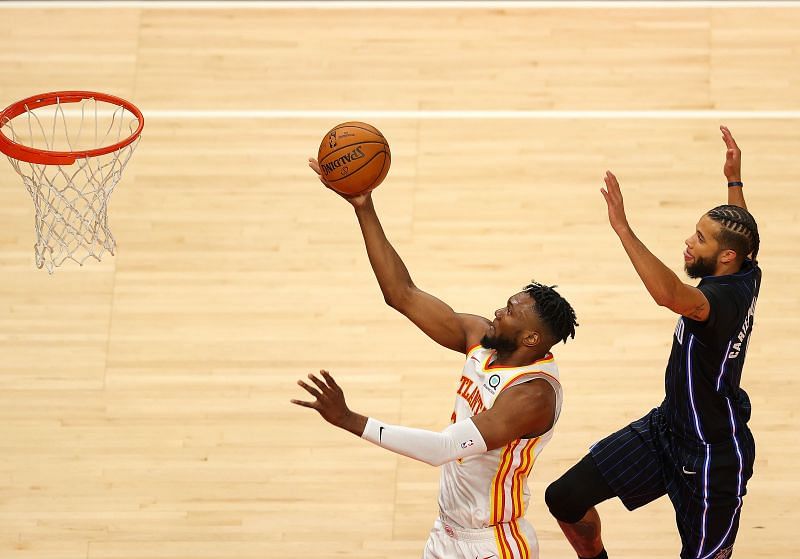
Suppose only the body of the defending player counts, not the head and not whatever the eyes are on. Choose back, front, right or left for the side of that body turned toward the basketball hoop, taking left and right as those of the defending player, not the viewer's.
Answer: front

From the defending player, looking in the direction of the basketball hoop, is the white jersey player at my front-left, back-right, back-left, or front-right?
front-left

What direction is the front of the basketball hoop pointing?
to the viewer's right

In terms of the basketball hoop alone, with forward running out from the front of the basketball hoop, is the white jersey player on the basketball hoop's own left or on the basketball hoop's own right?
on the basketball hoop's own right

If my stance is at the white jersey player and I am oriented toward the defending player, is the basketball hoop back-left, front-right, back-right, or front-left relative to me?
back-left

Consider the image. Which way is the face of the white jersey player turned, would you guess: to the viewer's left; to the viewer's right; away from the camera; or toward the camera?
to the viewer's left

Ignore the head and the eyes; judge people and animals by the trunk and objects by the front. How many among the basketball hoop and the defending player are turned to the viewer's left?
1

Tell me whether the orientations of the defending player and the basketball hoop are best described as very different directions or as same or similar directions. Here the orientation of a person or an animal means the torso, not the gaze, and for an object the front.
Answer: very different directions

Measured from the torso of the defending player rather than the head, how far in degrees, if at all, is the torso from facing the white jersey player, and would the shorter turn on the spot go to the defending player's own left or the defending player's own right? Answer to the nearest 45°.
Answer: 0° — they already face them

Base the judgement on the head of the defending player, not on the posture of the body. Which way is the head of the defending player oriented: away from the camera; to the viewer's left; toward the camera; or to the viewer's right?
to the viewer's left

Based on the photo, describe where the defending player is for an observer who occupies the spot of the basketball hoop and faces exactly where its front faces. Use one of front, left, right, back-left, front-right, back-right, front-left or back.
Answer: front-right

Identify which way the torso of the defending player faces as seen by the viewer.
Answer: to the viewer's left
